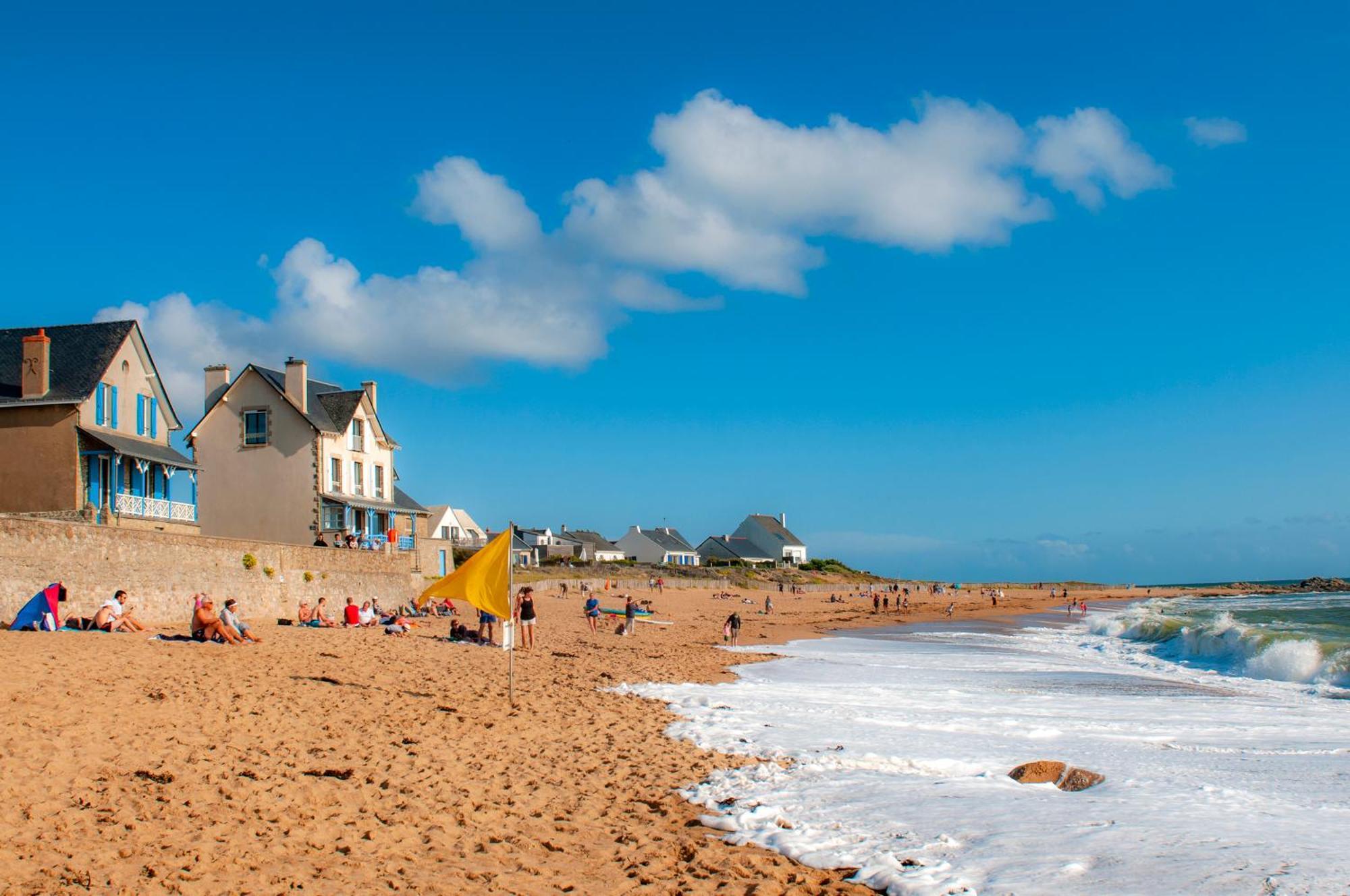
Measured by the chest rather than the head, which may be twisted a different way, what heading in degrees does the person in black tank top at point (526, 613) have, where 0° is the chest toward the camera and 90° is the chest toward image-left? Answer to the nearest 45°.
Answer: approximately 0°

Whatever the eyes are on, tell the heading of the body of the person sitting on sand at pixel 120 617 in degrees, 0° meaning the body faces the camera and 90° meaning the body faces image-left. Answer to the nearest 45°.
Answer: approximately 315°

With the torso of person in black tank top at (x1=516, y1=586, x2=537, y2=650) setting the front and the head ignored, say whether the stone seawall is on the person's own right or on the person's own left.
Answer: on the person's own right
